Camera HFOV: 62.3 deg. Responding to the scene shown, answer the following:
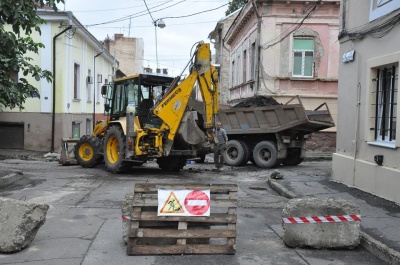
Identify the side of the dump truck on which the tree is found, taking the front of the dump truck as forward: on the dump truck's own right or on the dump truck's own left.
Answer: on the dump truck's own left

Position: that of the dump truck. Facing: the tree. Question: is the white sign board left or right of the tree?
left

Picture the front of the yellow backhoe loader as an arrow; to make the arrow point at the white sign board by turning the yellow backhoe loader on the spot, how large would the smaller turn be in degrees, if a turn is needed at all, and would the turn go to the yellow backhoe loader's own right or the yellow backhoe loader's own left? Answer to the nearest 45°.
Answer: approximately 135° to the yellow backhoe loader's own left

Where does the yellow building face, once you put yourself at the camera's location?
facing the viewer and to the right of the viewer

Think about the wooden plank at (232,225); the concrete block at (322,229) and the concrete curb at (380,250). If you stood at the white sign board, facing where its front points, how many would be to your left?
3

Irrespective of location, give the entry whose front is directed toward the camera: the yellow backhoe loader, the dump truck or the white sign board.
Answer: the white sign board

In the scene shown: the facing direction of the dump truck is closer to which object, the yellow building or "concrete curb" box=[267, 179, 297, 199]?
the yellow building

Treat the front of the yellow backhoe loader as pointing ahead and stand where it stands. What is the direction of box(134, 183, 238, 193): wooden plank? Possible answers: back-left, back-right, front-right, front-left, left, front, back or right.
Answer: back-left

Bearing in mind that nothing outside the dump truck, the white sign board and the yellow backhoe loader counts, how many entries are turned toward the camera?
1

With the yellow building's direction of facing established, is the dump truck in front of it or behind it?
in front

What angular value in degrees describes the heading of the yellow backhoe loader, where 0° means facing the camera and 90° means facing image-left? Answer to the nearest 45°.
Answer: approximately 135°

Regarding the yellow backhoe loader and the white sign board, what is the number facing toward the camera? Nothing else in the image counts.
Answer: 1

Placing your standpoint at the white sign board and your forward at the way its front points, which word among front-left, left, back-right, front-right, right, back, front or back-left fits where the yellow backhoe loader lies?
back
